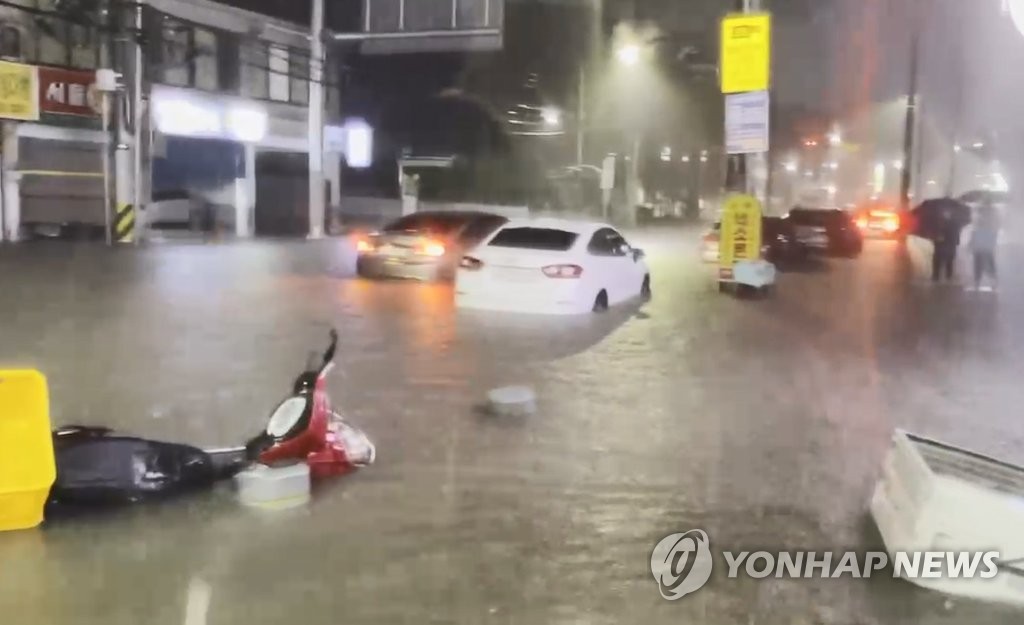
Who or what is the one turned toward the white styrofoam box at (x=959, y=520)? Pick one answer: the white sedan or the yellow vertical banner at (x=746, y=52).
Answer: the yellow vertical banner

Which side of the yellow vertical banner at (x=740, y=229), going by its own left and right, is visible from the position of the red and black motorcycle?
front

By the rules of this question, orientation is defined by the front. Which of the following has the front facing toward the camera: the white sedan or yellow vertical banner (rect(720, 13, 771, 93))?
the yellow vertical banner

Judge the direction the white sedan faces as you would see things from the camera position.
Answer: facing away from the viewer and to the right of the viewer

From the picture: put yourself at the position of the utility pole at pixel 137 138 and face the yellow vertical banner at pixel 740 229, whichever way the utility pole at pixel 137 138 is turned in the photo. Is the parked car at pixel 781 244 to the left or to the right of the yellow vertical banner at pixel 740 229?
left

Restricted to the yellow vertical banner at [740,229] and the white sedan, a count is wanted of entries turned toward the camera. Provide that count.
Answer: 1

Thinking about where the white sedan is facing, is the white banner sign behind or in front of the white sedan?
in front

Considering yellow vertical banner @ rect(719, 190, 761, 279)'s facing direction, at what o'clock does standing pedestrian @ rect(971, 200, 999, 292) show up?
The standing pedestrian is roughly at 8 o'clock from the yellow vertical banner.

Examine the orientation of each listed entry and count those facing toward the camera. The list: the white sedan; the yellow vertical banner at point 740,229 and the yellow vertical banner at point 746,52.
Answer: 2

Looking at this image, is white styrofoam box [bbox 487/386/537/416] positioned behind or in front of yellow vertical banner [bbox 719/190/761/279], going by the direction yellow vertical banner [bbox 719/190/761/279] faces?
in front

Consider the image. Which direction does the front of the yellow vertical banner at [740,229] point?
toward the camera

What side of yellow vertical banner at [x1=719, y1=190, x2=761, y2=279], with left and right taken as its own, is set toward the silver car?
right

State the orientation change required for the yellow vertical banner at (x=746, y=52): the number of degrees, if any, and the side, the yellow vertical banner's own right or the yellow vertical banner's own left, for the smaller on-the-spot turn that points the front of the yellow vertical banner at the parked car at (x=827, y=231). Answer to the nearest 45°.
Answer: approximately 180°

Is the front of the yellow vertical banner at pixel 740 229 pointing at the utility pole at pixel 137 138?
no

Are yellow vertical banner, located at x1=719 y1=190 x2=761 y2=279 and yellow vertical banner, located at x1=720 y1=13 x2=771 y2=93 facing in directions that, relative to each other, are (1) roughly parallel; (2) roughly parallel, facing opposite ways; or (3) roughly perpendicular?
roughly parallel

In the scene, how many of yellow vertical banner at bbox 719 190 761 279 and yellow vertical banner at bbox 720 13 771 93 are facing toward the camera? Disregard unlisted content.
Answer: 2

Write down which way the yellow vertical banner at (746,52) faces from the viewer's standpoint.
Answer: facing the viewer
